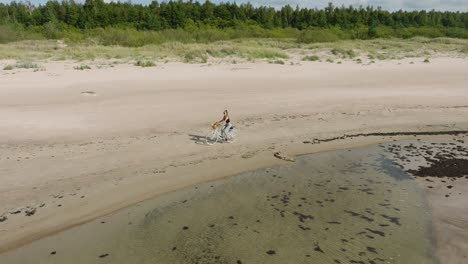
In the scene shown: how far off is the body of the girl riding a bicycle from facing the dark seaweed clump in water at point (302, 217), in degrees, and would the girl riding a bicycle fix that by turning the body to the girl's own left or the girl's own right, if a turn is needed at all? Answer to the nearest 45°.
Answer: approximately 90° to the girl's own left

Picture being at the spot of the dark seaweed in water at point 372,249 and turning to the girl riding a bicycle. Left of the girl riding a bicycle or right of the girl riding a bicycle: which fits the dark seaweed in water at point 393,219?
right

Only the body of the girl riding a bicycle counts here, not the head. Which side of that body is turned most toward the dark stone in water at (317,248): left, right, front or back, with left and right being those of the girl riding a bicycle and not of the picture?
left

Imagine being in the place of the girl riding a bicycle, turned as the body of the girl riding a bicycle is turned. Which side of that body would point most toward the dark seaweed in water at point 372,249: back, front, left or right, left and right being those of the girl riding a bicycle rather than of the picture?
left

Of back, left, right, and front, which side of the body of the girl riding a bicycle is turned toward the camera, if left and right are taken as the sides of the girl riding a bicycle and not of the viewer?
left
